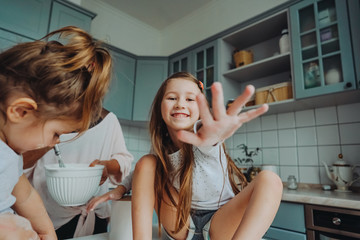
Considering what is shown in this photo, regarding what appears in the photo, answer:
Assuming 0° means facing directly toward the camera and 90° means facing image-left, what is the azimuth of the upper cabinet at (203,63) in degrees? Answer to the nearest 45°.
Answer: approximately 45°

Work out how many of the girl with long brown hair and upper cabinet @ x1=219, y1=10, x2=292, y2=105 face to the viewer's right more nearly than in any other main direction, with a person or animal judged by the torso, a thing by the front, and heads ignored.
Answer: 0

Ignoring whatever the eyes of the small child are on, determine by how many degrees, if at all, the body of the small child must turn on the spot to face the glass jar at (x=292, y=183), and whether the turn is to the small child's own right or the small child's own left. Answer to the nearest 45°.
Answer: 0° — they already face it

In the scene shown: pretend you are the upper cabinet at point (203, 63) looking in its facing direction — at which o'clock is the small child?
The small child is roughly at 11 o'clock from the upper cabinet.

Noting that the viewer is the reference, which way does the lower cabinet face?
facing the viewer and to the left of the viewer

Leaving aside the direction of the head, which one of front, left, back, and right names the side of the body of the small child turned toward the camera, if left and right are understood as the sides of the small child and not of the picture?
right

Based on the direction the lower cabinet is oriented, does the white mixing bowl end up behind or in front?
in front

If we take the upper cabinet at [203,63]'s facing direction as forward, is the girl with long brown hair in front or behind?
in front
